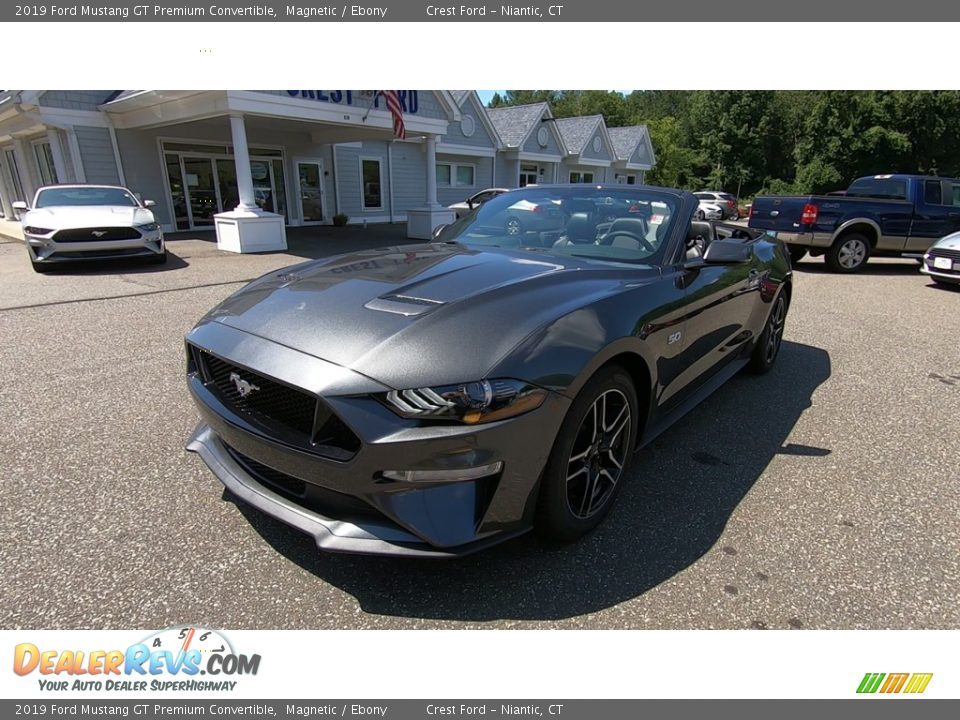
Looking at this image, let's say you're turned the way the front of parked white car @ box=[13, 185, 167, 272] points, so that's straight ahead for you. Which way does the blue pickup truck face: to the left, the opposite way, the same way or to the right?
to the left

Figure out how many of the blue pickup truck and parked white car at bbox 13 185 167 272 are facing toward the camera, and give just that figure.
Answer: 1

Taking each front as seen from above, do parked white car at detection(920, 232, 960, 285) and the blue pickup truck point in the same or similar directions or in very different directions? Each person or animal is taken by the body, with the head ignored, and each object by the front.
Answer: very different directions

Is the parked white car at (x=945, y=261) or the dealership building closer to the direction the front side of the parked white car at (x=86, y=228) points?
the parked white car

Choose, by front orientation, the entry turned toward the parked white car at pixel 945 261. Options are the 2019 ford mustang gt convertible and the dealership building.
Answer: the dealership building

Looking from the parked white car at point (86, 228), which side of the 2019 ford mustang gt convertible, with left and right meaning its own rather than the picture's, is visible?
right

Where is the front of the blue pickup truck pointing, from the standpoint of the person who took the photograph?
facing away from the viewer and to the right of the viewer

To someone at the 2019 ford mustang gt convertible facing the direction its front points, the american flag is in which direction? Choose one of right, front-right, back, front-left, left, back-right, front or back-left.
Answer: back-right

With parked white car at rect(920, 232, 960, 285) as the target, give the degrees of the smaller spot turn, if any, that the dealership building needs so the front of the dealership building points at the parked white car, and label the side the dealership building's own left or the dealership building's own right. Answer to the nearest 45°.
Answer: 0° — it already faces it

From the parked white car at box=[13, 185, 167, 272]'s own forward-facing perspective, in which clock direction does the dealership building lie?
The dealership building is roughly at 7 o'clock from the parked white car.

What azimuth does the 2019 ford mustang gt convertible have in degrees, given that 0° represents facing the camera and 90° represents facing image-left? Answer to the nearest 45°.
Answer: approximately 45°
